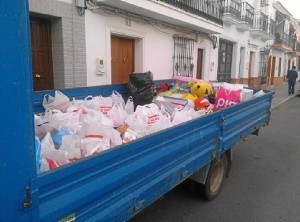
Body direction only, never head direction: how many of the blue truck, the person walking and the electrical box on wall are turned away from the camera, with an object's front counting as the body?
1

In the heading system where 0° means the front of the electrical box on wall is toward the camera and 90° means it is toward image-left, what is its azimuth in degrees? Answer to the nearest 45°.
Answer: approximately 315°

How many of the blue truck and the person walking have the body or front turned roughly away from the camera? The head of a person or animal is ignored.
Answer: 1

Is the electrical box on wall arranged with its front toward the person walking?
no

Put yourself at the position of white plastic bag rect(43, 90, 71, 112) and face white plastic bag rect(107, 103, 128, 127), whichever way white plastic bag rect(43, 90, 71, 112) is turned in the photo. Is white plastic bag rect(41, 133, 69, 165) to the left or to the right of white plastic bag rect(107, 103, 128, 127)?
right

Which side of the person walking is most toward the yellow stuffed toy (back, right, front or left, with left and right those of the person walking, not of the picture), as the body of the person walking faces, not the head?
back

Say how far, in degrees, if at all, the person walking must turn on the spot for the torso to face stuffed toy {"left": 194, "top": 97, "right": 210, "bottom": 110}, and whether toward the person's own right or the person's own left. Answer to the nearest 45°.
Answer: approximately 180°

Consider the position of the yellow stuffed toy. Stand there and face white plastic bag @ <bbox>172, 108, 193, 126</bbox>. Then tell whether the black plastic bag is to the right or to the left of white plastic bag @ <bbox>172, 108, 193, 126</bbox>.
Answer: right

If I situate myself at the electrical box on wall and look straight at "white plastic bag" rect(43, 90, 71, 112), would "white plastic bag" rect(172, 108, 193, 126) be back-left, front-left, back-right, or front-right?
front-left

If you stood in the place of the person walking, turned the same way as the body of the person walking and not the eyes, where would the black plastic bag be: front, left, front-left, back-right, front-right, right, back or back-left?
back

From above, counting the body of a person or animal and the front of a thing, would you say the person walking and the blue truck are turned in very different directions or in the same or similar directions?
very different directions
